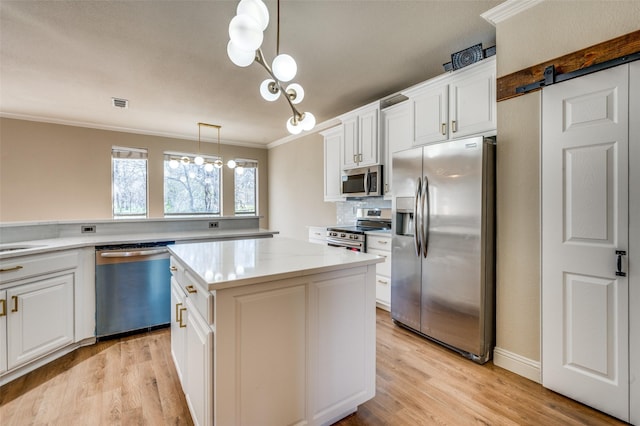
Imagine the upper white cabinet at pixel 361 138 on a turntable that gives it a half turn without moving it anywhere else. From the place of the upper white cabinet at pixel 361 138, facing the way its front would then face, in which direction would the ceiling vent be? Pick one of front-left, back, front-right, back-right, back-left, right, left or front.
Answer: back-left

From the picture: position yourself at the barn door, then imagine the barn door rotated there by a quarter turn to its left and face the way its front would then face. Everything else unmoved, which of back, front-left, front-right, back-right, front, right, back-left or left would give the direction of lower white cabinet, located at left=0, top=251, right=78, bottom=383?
right

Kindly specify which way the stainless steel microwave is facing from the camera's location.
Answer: facing the viewer and to the left of the viewer

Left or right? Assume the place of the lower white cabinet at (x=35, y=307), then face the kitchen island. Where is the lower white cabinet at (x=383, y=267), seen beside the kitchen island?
left

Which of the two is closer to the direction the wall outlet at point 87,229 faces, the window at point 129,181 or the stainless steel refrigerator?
the stainless steel refrigerator

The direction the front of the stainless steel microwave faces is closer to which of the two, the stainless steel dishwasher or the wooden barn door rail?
the stainless steel dishwasher

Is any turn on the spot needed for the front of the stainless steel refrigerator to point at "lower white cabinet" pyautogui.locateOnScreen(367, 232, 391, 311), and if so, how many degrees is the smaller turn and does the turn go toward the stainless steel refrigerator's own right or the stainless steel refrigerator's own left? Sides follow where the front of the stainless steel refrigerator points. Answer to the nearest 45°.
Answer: approximately 90° to the stainless steel refrigerator's own right

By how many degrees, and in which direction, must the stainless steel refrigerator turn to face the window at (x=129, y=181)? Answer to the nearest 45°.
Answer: approximately 45° to its right

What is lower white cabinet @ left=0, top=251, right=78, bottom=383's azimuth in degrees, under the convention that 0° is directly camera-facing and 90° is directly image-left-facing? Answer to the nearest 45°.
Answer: approximately 315°

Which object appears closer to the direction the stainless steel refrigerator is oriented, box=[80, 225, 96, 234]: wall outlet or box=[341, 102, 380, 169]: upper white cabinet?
the wall outlet

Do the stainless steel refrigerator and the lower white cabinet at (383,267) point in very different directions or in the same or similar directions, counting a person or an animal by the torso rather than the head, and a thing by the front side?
same or similar directions

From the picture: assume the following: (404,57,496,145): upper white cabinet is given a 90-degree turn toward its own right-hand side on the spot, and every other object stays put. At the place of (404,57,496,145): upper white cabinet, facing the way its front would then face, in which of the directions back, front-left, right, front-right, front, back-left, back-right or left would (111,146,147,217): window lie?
front-left

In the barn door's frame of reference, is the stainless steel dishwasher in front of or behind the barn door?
in front

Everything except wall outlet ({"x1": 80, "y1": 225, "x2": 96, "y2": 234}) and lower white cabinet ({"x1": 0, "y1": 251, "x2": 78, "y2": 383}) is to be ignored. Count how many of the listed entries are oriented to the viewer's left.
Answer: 0

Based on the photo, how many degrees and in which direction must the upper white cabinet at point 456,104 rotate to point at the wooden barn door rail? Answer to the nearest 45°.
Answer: approximately 90° to its left

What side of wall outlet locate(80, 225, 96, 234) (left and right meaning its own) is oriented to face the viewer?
front

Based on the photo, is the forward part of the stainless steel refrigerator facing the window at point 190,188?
no

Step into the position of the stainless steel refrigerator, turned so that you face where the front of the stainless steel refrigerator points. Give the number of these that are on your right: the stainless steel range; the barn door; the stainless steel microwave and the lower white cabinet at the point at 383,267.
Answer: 3

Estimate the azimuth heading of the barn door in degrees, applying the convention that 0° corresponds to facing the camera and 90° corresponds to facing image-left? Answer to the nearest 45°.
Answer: approximately 45°
